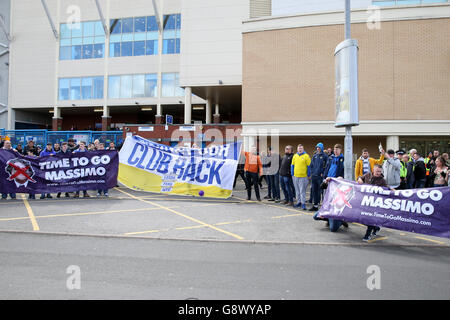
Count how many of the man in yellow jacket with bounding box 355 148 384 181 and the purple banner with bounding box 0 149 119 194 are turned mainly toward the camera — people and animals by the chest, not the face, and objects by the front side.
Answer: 2

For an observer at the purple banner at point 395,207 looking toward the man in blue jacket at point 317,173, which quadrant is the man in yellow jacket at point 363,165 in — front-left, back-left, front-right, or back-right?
front-right

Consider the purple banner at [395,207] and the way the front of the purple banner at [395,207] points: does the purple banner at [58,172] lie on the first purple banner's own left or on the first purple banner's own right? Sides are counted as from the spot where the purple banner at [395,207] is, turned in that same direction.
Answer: on the first purple banner's own right

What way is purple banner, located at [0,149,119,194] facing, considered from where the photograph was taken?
facing the viewer

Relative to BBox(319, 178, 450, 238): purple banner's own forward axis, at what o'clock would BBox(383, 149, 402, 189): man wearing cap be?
The man wearing cap is roughly at 6 o'clock from the purple banner.

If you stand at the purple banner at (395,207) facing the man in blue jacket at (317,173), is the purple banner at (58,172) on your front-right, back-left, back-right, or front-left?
front-left

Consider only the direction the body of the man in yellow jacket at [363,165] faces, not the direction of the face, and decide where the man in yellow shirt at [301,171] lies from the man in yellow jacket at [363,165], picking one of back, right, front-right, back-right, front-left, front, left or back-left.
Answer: right

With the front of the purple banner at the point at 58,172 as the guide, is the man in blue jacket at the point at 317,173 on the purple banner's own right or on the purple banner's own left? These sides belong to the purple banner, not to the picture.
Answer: on the purple banner's own left

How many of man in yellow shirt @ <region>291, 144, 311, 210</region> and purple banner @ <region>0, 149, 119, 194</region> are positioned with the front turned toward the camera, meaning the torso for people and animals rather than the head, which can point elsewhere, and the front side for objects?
2

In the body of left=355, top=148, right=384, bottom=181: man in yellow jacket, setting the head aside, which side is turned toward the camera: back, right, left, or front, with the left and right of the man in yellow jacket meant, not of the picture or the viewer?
front

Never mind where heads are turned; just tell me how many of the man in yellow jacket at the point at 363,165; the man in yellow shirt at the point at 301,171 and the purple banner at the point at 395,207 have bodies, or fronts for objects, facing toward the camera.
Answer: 3

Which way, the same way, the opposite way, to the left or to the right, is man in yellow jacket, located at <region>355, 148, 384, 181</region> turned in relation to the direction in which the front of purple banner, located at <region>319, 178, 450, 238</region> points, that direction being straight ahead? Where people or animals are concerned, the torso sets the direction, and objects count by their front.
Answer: the same way

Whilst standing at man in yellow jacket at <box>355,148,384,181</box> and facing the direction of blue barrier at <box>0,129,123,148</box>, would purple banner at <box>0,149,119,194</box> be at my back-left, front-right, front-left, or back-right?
front-left
